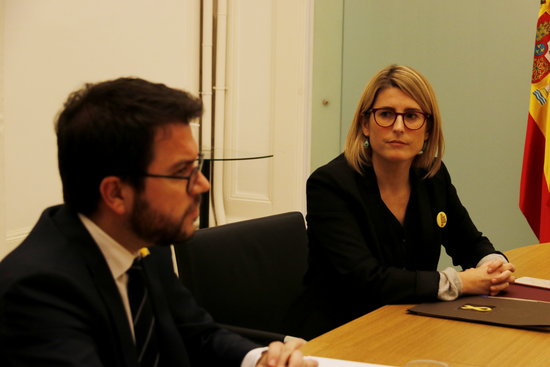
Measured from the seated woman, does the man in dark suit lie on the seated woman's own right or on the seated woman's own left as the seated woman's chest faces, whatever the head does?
on the seated woman's own right

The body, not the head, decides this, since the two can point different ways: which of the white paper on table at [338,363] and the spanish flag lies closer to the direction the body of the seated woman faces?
the white paper on table

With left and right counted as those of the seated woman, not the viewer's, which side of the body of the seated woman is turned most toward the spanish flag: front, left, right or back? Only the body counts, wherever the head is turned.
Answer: left

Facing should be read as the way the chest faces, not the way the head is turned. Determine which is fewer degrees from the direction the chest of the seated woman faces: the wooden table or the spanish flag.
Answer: the wooden table

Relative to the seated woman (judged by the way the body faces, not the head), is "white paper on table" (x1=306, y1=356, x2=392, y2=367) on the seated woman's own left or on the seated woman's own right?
on the seated woman's own right

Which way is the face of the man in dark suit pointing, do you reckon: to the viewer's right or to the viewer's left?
to the viewer's right
